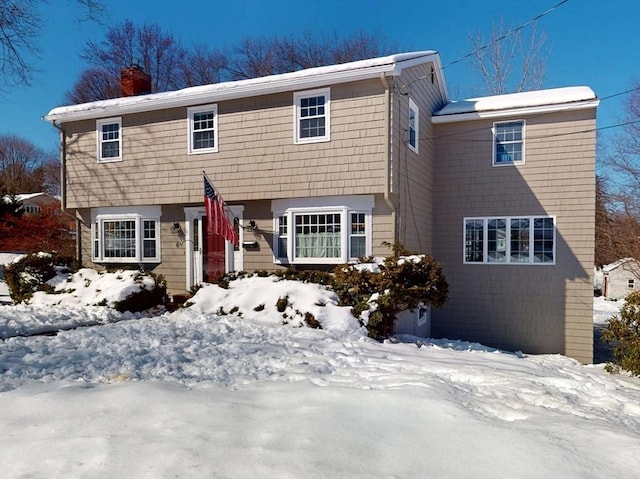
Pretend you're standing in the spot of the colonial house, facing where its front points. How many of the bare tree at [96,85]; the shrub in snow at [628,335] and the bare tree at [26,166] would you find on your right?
2

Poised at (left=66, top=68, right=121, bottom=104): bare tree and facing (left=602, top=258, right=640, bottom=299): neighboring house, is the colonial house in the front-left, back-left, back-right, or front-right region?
front-right

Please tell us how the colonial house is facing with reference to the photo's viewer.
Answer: facing the viewer and to the left of the viewer

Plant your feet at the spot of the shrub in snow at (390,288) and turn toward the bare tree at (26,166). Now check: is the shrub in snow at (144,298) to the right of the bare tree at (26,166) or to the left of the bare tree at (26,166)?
left

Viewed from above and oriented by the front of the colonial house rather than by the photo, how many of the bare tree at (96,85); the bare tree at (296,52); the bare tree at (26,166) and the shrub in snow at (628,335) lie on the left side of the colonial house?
1

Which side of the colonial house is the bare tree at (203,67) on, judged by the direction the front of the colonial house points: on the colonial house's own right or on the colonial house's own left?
on the colonial house's own right

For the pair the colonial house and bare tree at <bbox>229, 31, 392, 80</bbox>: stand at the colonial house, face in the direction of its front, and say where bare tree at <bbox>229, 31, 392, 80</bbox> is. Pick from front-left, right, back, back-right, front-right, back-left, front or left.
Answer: back-right

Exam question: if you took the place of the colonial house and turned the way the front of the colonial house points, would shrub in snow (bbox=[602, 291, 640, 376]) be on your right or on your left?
on your left

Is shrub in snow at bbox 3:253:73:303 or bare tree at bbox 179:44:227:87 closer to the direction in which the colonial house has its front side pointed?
the shrub in snow

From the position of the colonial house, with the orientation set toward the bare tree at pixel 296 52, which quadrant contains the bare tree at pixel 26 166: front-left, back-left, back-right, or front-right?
front-left

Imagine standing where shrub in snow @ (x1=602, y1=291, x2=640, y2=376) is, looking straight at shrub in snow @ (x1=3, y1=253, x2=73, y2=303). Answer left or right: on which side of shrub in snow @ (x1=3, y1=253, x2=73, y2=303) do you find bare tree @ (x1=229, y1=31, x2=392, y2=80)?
right

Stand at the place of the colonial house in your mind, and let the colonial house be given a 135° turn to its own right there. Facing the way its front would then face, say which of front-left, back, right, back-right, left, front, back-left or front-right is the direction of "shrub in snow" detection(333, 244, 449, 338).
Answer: back

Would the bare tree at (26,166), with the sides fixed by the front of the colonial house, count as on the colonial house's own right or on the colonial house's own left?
on the colonial house's own right
